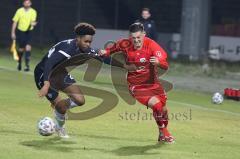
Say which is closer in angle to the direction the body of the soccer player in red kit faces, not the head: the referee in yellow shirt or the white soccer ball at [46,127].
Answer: the white soccer ball

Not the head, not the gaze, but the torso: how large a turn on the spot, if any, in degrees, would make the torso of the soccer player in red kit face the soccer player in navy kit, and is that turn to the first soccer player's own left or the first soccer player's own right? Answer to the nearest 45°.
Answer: approximately 90° to the first soccer player's own right

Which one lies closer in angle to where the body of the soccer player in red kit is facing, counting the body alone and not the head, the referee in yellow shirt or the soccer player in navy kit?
the soccer player in navy kit

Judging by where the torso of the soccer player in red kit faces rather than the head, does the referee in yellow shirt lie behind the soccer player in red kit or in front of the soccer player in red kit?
behind

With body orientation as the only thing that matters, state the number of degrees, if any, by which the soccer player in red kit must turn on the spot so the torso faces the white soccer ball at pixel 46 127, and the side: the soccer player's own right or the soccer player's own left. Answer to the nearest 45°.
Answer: approximately 45° to the soccer player's own right

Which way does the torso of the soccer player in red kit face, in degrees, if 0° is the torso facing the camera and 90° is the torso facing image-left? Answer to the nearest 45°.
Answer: approximately 0°
